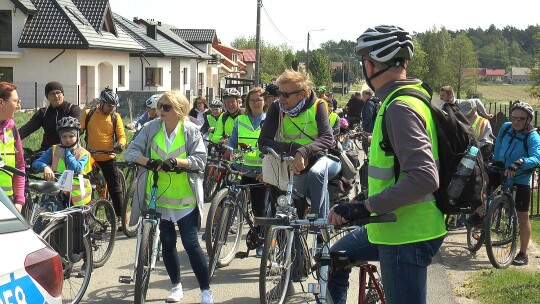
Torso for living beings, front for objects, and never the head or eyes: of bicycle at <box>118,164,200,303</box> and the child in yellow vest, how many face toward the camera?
2

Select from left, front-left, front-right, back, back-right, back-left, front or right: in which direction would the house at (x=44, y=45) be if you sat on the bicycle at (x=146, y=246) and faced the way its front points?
back

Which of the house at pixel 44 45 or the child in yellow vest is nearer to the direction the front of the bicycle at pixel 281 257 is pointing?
the child in yellow vest

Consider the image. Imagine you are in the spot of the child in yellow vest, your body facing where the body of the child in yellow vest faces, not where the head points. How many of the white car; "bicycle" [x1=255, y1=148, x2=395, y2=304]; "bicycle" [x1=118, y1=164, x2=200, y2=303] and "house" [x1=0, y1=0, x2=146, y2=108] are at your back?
1

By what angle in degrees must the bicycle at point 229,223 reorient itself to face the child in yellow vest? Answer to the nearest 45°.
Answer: approximately 45° to its right

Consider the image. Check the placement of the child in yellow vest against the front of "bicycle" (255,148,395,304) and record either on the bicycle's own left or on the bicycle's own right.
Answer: on the bicycle's own right

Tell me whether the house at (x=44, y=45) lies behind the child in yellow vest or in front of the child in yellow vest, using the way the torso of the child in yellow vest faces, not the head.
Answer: behind

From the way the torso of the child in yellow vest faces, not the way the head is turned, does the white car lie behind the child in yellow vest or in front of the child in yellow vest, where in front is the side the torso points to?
in front

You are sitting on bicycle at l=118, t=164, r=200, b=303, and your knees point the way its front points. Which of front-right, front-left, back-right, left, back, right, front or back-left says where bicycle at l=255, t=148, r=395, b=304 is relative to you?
left

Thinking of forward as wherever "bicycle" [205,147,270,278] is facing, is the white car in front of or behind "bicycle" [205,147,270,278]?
in front

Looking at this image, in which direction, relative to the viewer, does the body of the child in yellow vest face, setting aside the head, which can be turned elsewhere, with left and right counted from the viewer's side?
facing the viewer

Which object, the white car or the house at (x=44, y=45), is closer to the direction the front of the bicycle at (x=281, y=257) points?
the white car

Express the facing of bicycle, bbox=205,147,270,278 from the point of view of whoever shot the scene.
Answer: facing the viewer and to the left of the viewer

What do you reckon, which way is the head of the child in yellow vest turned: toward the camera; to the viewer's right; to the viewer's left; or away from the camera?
toward the camera

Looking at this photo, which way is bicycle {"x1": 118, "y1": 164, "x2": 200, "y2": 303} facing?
toward the camera

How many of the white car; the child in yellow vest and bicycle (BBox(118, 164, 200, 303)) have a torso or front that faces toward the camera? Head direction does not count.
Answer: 2

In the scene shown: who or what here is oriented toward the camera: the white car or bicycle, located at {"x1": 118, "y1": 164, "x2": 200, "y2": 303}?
the bicycle

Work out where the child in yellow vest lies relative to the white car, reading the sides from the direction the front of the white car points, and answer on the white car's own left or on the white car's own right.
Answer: on the white car's own right
